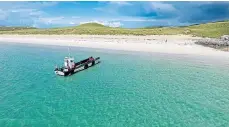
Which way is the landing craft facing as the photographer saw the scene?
facing away from the viewer and to the right of the viewer
